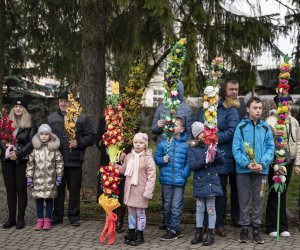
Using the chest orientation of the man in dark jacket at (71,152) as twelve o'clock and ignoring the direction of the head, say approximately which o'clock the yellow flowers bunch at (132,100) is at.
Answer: The yellow flowers bunch is roughly at 10 o'clock from the man in dark jacket.

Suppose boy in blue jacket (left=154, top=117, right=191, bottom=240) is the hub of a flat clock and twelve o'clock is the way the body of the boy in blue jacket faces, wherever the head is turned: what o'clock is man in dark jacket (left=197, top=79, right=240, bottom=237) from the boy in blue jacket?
The man in dark jacket is roughly at 7 o'clock from the boy in blue jacket.

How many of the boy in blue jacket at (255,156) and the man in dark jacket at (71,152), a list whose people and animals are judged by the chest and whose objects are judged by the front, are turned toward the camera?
2

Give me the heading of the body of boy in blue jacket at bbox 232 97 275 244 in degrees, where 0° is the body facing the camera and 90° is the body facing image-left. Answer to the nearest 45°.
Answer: approximately 0°

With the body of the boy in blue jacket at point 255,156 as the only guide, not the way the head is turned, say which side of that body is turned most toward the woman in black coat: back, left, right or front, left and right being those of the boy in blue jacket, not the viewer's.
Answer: right
